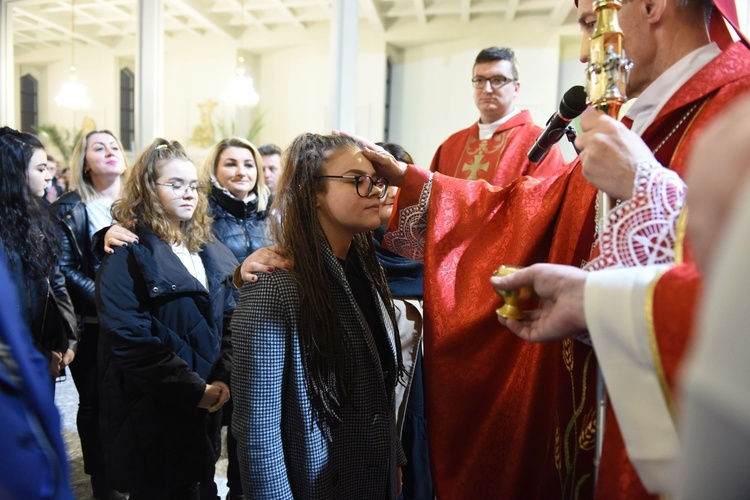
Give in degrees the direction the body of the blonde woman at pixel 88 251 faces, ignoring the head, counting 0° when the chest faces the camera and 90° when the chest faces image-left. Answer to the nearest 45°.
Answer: approximately 315°

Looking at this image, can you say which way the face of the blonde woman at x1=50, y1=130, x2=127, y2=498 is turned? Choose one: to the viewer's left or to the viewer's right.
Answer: to the viewer's right

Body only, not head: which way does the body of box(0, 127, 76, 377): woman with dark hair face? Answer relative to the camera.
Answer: to the viewer's right

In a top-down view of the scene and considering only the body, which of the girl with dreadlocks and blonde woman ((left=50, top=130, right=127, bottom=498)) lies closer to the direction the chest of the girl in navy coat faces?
the girl with dreadlocks

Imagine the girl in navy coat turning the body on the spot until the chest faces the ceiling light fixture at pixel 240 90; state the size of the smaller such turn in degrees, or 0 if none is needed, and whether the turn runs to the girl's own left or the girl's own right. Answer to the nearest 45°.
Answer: approximately 135° to the girl's own left
